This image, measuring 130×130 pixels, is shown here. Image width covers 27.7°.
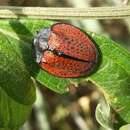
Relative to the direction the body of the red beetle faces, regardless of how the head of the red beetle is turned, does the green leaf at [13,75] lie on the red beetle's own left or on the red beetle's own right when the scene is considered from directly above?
on the red beetle's own left

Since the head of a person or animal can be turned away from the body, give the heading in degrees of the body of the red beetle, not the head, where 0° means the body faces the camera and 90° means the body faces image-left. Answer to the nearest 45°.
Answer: approximately 90°

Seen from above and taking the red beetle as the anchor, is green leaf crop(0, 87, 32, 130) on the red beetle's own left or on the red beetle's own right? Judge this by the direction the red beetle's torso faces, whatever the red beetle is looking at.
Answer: on the red beetle's own left
